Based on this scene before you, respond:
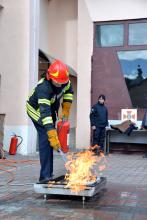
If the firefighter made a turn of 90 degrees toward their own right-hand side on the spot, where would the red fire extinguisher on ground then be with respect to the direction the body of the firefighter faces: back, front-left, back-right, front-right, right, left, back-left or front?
back-right

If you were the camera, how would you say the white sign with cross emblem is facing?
facing the viewer

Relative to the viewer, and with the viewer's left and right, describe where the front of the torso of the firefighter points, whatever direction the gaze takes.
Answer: facing the viewer and to the right of the viewer

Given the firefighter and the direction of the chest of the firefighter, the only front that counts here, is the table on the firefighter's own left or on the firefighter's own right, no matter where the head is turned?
on the firefighter's own left

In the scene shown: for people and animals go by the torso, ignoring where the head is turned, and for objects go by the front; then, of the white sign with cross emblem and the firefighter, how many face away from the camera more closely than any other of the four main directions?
0

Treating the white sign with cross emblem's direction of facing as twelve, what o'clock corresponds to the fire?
The fire is roughly at 12 o'clock from the white sign with cross emblem.

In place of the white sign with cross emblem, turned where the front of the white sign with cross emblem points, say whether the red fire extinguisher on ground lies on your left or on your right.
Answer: on your right
